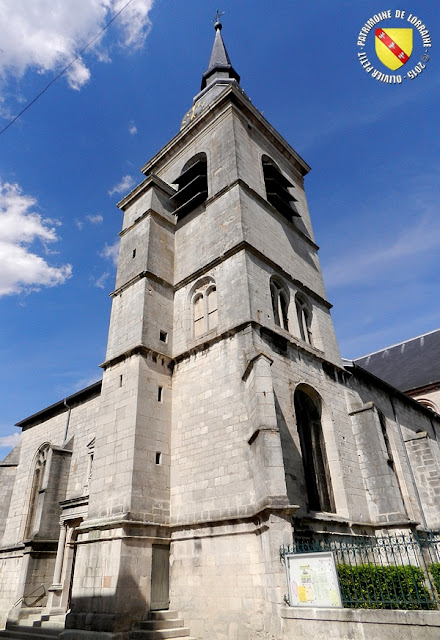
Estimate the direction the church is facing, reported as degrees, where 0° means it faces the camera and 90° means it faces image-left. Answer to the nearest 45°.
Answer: approximately 45°

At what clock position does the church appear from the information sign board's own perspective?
The church is roughly at 5 o'clock from the information sign board.

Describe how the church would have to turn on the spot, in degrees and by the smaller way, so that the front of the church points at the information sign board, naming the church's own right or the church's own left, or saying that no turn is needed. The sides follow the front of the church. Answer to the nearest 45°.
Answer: approximately 90° to the church's own left

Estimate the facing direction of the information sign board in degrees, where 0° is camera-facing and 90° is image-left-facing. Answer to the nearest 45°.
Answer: approximately 0°
